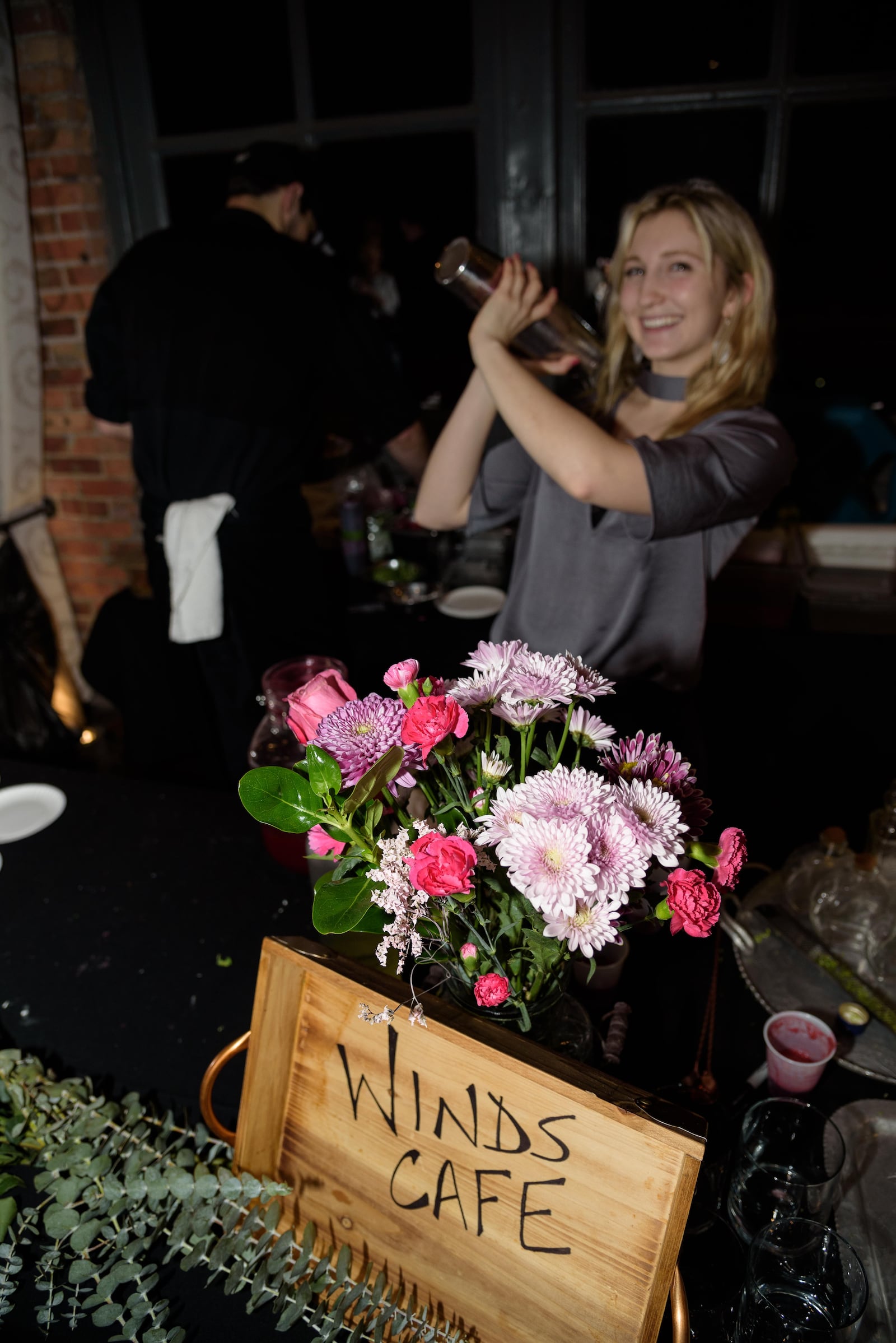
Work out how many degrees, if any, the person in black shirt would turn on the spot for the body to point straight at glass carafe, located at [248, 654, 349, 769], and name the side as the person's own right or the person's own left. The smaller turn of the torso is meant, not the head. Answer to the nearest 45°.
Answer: approximately 135° to the person's own right

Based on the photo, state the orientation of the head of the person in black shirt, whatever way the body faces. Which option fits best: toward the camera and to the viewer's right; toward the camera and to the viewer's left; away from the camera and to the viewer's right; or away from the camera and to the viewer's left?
away from the camera and to the viewer's right

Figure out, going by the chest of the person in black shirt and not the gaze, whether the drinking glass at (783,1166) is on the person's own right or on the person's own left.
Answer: on the person's own right

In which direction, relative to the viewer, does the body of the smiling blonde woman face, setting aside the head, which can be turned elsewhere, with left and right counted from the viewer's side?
facing the viewer and to the left of the viewer

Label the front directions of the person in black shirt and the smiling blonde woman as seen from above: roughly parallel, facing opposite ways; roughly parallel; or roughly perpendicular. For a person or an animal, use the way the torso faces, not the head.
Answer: roughly parallel, facing opposite ways

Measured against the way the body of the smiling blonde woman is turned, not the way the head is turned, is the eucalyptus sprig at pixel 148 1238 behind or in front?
in front

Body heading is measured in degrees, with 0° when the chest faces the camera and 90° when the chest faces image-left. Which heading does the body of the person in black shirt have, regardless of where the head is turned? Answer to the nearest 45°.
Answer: approximately 225°

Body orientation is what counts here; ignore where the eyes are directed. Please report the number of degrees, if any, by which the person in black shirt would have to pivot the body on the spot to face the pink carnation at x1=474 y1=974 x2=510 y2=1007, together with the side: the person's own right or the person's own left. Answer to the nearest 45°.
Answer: approximately 135° to the person's own right
